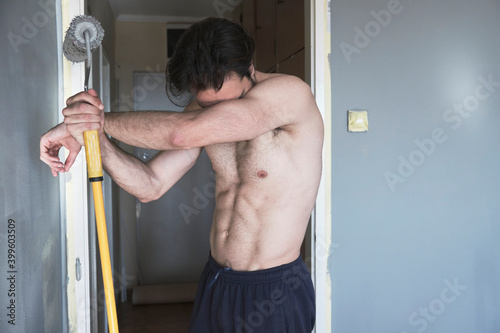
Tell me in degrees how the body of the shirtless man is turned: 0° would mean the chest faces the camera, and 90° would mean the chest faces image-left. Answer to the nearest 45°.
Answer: approximately 45°

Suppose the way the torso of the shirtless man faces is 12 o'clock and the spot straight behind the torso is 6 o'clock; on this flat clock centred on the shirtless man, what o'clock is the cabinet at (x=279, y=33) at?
The cabinet is roughly at 5 o'clock from the shirtless man.

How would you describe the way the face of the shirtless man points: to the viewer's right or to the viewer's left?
to the viewer's left
